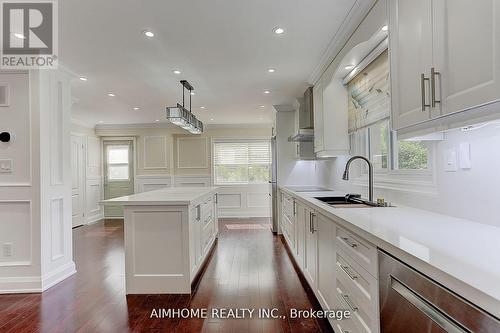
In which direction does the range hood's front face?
to the viewer's left

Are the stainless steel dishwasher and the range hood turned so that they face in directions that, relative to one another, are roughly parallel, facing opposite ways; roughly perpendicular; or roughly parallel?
roughly parallel

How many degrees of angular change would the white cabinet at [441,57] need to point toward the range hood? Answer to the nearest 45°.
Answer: approximately 90° to its right

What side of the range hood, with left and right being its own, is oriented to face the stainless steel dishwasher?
left

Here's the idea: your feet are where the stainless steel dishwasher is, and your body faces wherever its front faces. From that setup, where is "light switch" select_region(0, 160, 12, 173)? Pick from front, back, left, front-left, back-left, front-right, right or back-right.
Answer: front-right

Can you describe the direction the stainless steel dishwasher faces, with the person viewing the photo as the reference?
facing the viewer and to the left of the viewer

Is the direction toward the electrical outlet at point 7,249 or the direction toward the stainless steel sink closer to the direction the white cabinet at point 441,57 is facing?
the electrical outlet

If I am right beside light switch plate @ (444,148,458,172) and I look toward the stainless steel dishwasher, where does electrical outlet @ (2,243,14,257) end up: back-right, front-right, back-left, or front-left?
front-right

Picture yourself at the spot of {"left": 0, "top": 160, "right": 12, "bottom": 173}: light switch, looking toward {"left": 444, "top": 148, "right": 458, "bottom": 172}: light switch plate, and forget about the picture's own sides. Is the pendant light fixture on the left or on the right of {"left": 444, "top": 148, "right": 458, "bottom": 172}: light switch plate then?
left

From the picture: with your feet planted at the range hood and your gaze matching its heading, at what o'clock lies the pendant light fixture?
The pendant light fixture is roughly at 11 o'clock from the range hood.

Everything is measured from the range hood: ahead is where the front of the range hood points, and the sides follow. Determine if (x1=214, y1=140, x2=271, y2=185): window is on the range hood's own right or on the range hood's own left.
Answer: on the range hood's own right
